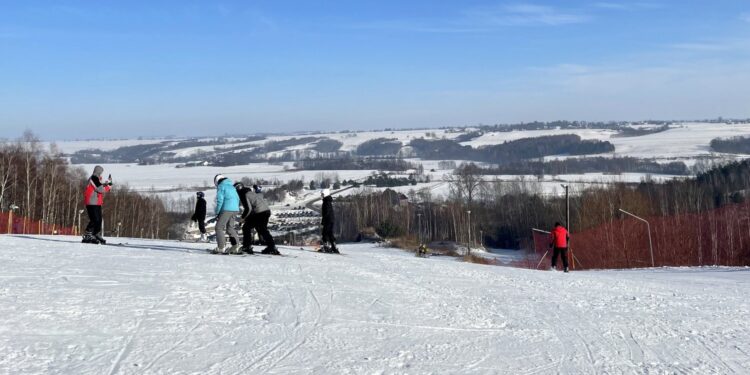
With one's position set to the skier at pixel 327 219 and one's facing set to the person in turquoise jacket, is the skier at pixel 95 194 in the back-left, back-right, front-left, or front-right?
front-right

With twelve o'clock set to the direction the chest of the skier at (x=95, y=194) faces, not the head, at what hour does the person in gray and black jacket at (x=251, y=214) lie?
The person in gray and black jacket is roughly at 1 o'clock from the skier.

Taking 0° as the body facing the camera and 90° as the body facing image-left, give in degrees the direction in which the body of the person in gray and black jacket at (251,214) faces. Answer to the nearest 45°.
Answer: approximately 90°

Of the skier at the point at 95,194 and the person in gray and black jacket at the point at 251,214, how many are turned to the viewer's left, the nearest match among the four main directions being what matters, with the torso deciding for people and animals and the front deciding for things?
1

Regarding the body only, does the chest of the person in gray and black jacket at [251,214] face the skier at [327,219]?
no

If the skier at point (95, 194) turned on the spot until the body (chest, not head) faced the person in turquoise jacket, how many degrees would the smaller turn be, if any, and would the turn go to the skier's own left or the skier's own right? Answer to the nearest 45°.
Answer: approximately 45° to the skier's own right

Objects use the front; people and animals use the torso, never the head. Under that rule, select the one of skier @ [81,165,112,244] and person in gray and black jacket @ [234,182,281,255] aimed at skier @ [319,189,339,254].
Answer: skier @ [81,165,112,244]

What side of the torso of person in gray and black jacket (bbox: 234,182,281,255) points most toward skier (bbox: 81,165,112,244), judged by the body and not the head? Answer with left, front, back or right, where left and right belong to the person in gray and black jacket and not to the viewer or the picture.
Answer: front

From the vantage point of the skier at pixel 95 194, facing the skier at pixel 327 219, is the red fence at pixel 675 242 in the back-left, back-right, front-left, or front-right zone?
front-left

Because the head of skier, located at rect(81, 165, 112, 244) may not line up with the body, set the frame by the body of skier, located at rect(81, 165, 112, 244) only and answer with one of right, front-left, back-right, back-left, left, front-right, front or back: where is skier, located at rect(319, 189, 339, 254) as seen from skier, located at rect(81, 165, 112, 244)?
front
